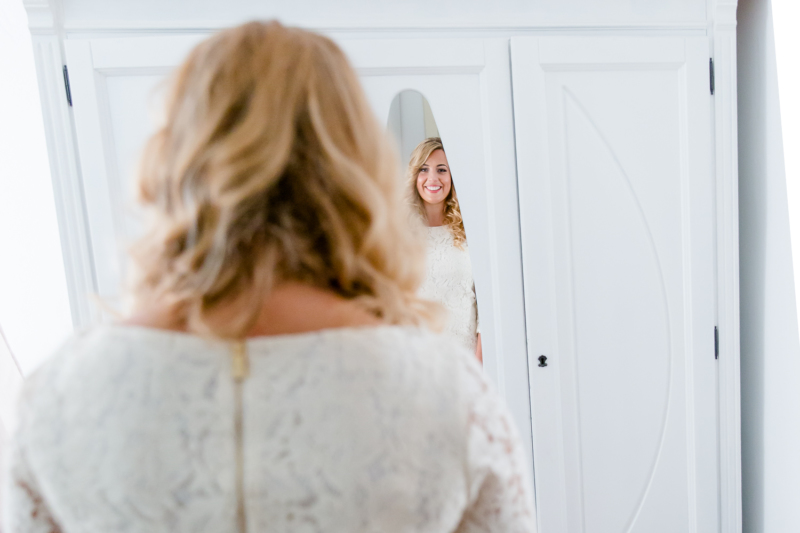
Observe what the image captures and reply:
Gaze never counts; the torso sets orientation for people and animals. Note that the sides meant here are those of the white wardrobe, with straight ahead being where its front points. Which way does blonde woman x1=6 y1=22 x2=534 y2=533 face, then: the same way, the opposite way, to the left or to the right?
the opposite way

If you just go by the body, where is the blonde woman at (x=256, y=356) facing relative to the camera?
away from the camera

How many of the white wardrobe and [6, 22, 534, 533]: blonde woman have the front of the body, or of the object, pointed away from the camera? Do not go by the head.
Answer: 1

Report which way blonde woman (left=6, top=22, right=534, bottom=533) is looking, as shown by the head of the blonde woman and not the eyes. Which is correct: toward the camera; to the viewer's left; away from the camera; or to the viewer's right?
away from the camera

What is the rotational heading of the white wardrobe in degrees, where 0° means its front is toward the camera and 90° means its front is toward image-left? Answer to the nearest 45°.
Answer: approximately 0°

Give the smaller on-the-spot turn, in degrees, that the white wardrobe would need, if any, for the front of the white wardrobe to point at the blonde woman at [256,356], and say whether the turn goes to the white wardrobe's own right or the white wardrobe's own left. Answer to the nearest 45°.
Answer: approximately 45° to the white wardrobe's own right

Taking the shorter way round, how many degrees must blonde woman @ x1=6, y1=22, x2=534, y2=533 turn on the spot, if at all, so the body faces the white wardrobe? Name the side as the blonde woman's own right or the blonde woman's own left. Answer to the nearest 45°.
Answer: approximately 45° to the blonde woman's own right
